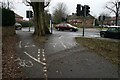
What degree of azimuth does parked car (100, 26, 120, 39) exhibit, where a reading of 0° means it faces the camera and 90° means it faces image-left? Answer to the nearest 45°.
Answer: approximately 90°

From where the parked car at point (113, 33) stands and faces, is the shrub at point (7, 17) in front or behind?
in front

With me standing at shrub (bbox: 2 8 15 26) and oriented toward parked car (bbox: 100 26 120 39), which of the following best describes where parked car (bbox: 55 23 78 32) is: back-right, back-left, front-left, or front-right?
front-left

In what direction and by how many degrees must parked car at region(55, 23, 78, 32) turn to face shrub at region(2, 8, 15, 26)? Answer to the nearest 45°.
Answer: approximately 135° to its right

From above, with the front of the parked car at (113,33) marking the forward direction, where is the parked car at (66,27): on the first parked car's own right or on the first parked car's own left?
on the first parked car's own right
